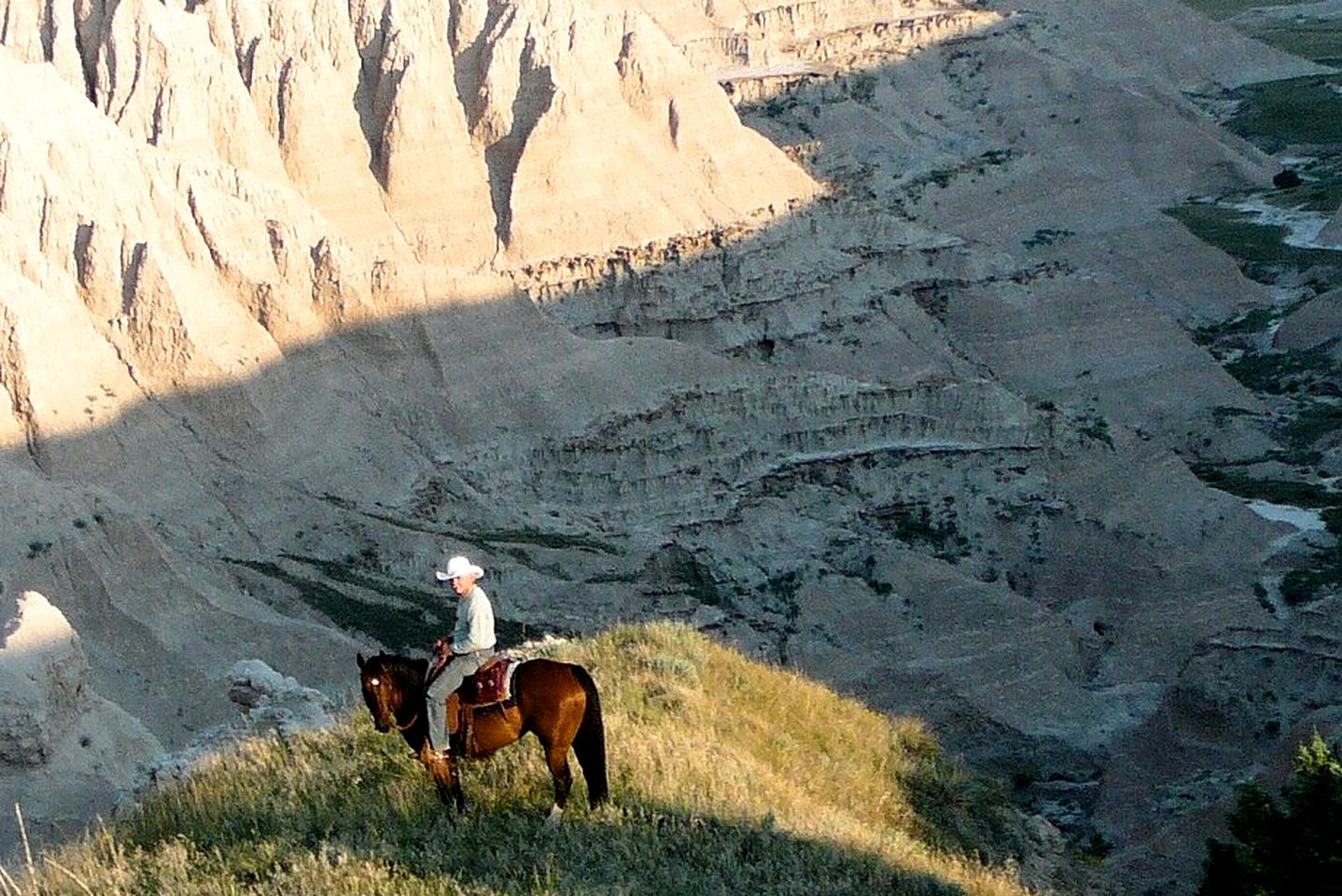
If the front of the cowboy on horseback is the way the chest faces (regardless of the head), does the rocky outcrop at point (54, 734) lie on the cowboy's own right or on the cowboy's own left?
on the cowboy's own right

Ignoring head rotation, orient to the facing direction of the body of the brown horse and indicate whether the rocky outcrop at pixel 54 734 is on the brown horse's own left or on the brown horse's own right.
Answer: on the brown horse's own right

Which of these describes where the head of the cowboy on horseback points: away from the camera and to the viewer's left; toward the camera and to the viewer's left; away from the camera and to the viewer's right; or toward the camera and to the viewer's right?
toward the camera and to the viewer's left

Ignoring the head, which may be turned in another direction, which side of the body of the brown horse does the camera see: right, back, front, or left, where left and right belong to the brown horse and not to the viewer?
left

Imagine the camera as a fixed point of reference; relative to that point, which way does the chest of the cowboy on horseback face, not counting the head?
to the viewer's left
